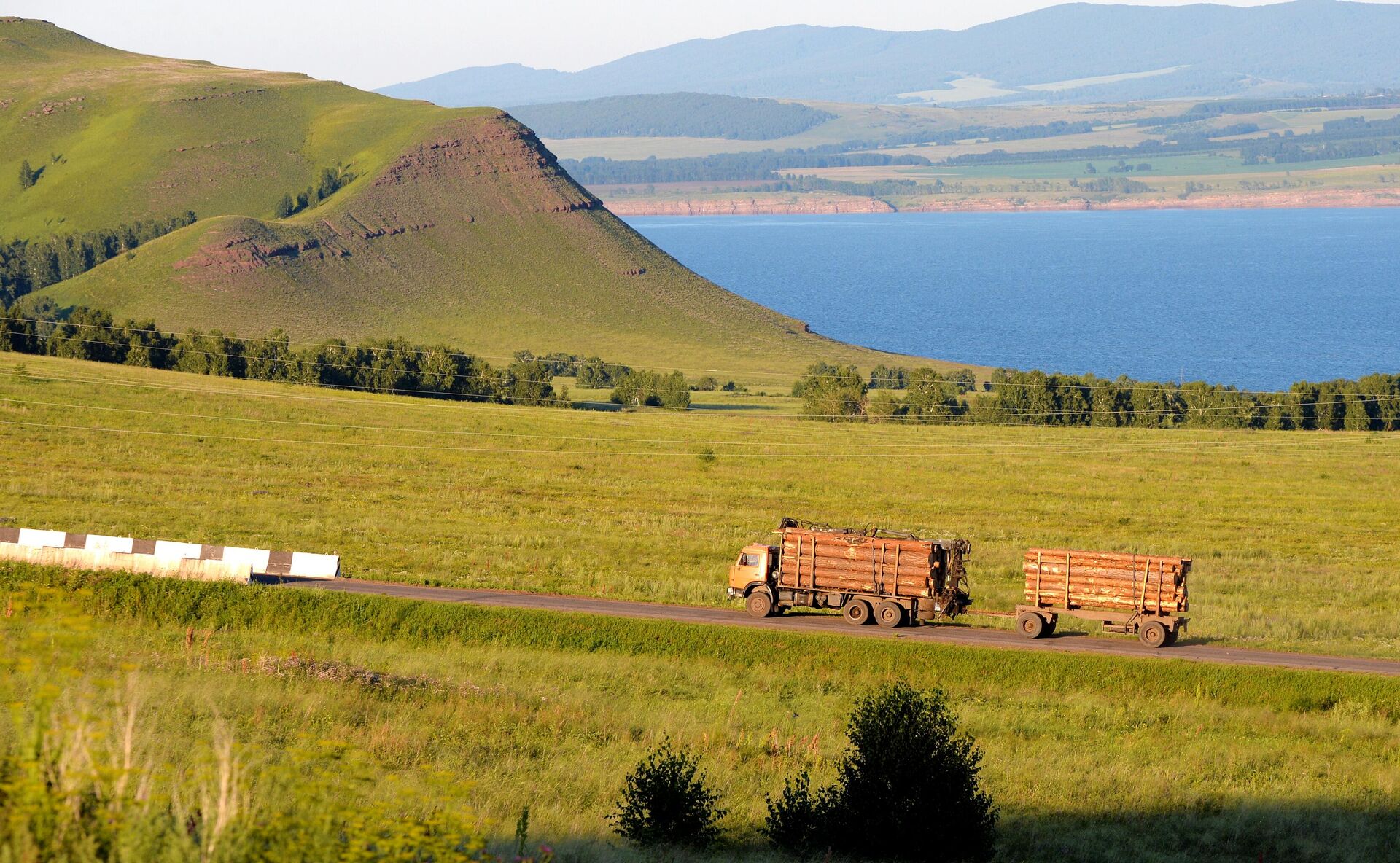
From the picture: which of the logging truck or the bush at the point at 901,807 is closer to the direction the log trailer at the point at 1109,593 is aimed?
the logging truck

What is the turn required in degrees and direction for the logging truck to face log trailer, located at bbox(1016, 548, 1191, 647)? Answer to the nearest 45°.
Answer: approximately 180°

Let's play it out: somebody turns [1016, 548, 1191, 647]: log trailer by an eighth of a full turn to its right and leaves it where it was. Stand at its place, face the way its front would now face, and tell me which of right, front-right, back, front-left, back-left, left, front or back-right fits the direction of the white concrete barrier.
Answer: front-left

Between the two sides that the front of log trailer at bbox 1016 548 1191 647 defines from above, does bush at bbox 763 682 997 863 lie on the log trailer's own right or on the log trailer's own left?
on the log trailer's own left

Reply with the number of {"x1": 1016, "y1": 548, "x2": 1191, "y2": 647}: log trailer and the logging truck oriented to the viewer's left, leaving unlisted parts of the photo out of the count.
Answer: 2

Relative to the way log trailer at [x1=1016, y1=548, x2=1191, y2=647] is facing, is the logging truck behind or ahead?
ahead

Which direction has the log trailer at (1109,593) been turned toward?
to the viewer's left

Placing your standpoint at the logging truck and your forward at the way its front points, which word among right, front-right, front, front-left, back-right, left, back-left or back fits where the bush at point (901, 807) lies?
left

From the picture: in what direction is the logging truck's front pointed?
to the viewer's left

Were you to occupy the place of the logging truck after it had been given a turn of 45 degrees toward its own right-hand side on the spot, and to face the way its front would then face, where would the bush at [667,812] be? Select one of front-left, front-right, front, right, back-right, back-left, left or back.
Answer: back-left

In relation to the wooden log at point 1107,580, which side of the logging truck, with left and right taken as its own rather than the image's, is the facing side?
back

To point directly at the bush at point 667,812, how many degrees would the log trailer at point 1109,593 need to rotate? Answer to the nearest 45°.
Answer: approximately 90° to its left
